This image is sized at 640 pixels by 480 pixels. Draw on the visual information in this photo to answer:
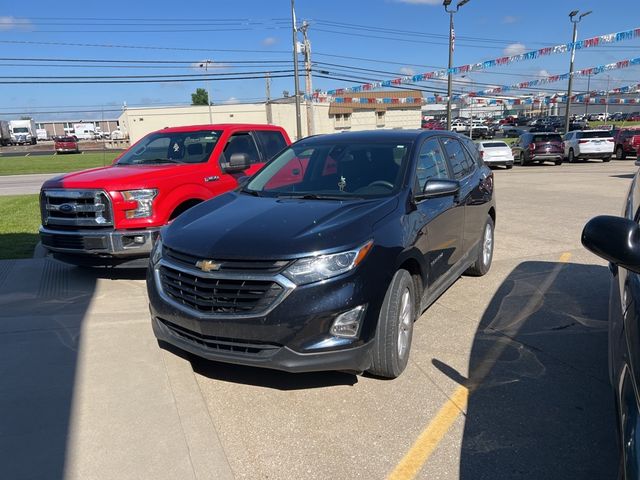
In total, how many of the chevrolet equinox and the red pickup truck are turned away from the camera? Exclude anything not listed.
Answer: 0

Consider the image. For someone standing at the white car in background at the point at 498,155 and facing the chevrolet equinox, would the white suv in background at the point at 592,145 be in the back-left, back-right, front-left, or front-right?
back-left

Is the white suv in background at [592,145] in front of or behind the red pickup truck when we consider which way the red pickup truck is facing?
behind

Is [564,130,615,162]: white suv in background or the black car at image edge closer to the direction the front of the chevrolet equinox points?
the black car at image edge

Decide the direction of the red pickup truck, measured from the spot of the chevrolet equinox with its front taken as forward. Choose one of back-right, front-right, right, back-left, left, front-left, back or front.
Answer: right

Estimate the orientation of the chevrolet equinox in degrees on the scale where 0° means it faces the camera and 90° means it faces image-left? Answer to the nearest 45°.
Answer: approximately 45°

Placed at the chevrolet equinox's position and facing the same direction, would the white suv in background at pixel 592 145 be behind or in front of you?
behind

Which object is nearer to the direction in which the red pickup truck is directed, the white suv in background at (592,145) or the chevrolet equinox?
the chevrolet equinox

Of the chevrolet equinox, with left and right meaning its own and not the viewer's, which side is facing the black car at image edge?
left

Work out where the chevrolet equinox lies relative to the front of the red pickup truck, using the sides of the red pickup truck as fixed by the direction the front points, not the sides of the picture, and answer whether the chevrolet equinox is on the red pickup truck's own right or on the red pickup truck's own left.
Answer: on the red pickup truck's own left

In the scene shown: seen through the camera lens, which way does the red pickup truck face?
facing the viewer and to the left of the viewer

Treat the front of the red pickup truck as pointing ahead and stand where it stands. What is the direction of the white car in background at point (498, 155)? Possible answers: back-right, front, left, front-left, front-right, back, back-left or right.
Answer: back
